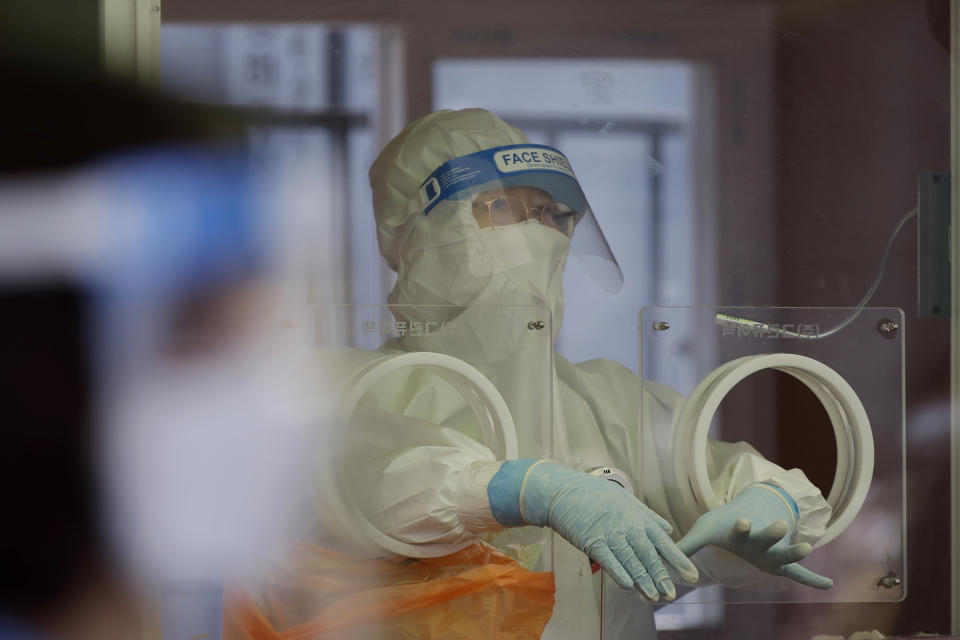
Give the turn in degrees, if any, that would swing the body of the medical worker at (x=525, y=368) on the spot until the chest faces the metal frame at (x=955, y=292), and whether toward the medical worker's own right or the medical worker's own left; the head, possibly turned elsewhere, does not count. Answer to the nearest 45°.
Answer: approximately 45° to the medical worker's own left

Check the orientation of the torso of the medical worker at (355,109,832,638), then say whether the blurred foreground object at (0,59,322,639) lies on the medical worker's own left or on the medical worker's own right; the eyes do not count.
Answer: on the medical worker's own right

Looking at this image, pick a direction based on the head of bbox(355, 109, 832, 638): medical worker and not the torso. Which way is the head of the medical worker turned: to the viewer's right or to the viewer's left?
to the viewer's right

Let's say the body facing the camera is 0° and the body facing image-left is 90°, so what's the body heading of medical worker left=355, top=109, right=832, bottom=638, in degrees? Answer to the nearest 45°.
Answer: approximately 315°
